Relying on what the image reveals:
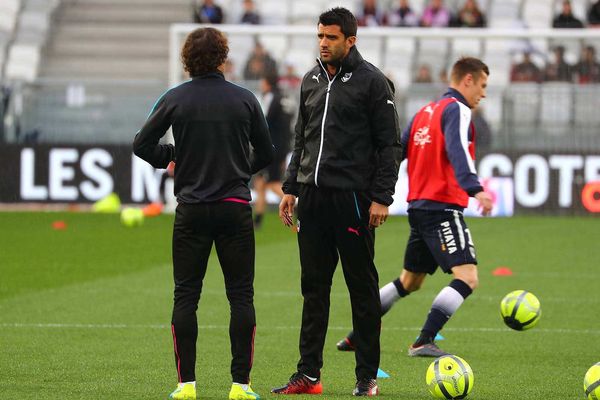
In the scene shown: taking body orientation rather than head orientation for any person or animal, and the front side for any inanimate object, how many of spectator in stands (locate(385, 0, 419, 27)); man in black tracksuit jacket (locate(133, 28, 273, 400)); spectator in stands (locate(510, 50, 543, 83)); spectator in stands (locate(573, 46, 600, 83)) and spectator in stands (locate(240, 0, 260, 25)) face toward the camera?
4

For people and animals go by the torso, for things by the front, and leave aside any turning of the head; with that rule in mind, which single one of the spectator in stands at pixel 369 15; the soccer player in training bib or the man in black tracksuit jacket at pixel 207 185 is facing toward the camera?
the spectator in stands

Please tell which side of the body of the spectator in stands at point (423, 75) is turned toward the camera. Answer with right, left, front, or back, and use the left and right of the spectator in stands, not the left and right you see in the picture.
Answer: front

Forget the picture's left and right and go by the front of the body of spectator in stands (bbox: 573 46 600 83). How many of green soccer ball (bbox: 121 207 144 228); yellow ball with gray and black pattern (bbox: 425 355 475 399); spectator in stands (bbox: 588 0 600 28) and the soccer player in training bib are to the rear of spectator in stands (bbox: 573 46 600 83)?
1

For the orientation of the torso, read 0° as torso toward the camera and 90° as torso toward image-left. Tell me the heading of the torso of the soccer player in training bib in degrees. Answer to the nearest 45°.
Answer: approximately 225°

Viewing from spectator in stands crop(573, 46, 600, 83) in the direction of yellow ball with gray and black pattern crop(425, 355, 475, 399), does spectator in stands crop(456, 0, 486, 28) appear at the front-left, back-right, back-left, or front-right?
back-right

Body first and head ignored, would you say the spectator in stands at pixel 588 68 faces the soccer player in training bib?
yes

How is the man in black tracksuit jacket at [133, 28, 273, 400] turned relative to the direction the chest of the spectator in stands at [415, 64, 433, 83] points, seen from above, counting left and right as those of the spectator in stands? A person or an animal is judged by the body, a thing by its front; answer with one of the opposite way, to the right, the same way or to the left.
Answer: the opposite way

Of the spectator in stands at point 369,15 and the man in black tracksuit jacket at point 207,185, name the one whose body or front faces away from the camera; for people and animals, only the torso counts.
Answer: the man in black tracksuit jacket

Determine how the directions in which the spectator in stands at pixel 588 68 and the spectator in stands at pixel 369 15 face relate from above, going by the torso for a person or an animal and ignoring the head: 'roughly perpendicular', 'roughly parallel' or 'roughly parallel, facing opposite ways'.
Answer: roughly parallel

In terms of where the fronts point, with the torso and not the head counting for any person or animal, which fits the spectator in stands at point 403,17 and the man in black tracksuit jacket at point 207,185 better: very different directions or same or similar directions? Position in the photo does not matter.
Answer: very different directions

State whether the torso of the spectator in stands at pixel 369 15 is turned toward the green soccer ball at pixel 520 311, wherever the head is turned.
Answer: yes

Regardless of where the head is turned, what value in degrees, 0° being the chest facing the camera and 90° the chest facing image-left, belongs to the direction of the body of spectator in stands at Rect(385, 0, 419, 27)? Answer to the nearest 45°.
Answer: approximately 0°

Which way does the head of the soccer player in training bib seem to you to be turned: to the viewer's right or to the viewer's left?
to the viewer's right

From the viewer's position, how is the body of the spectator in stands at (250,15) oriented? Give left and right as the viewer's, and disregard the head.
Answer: facing the viewer

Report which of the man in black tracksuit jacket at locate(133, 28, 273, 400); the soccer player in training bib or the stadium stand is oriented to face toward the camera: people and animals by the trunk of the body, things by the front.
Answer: the stadium stand

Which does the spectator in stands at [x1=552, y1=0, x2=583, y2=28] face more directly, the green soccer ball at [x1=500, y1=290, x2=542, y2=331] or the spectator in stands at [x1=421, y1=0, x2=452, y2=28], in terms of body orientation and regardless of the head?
the green soccer ball

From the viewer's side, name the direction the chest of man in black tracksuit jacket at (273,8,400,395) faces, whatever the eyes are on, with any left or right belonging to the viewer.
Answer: facing the viewer and to the left of the viewer

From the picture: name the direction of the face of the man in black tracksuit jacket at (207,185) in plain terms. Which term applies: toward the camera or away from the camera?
away from the camera

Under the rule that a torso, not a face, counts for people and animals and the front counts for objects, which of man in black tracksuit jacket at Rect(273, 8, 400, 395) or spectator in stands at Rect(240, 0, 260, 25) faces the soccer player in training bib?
the spectator in stands

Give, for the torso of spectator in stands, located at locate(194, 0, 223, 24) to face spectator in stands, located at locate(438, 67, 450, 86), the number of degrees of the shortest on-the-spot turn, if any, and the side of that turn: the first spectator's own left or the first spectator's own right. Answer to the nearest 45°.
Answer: approximately 45° to the first spectator's own left

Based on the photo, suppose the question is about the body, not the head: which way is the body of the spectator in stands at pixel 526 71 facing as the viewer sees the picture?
toward the camera
